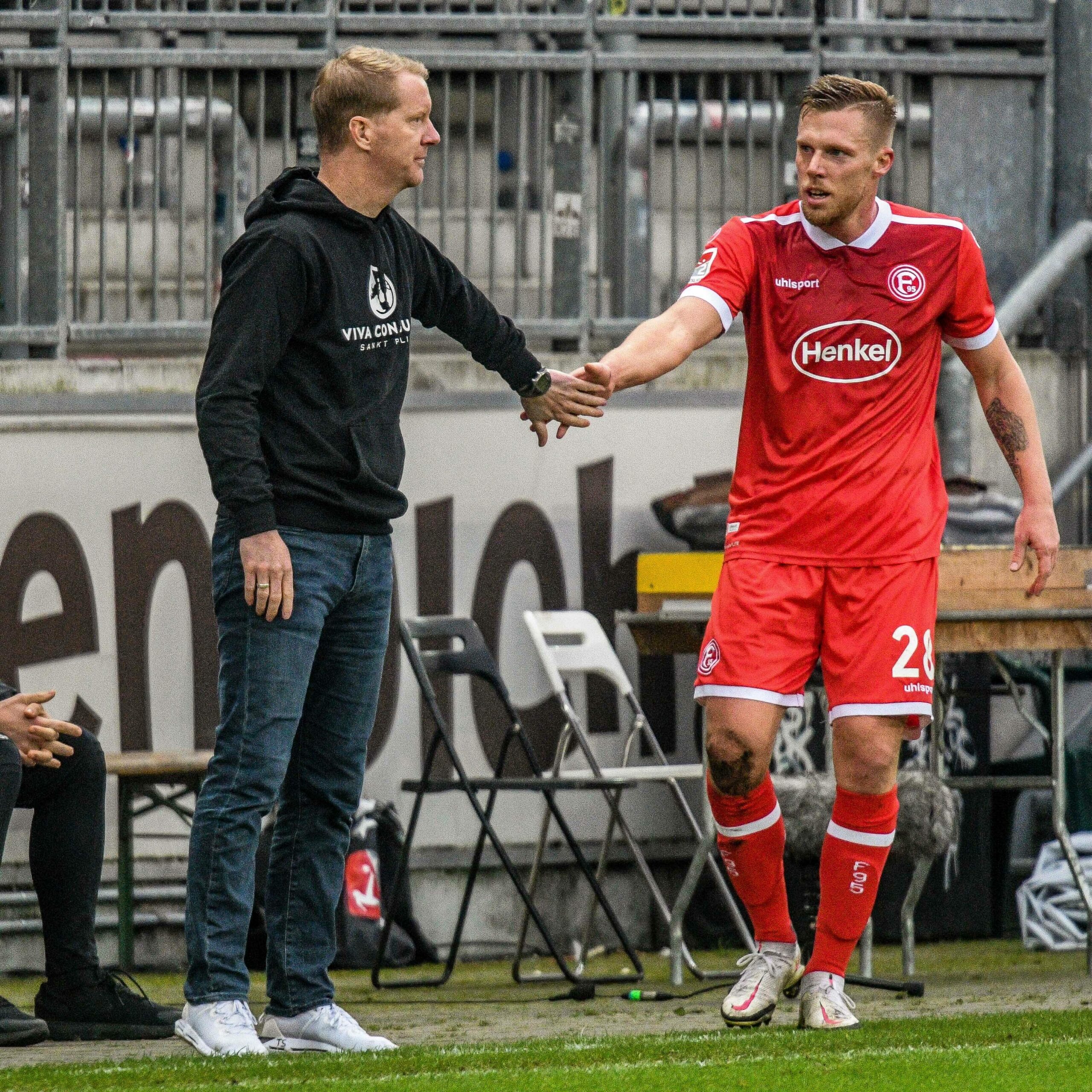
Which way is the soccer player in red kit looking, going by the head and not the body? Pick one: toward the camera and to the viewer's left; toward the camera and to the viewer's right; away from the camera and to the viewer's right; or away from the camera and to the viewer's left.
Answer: toward the camera and to the viewer's left

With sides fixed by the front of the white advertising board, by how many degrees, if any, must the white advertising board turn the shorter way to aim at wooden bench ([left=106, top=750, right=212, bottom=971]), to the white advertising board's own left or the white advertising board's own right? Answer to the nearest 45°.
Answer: approximately 45° to the white advertising board's own right

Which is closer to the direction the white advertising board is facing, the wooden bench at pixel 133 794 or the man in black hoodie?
the man in black hoodie

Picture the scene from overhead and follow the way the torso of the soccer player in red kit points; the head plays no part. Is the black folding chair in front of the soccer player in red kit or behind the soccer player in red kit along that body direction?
behind

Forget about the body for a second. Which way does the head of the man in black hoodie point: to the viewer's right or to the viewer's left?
to the viewer's right

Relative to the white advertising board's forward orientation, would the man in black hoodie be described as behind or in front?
in front

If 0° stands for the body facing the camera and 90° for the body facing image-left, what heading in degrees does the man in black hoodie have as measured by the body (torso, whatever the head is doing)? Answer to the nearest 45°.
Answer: approximately 315°

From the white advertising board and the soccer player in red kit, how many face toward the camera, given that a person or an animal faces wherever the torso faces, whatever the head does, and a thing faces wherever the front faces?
2

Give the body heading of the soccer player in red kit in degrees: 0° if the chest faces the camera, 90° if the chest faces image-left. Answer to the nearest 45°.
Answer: approximately 0°

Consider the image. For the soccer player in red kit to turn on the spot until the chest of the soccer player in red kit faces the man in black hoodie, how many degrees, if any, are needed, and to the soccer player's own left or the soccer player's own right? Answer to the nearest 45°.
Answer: approximately 45° to the soccer player's own right

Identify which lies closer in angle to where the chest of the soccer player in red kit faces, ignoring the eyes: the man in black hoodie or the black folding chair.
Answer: the man in black hoodie
